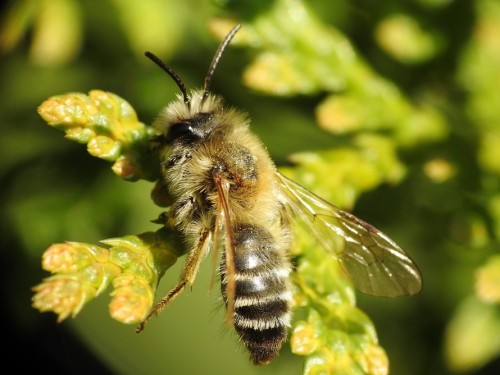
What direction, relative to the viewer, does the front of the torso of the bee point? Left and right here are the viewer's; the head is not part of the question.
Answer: facing away from the viewer and to the left of the viewer
